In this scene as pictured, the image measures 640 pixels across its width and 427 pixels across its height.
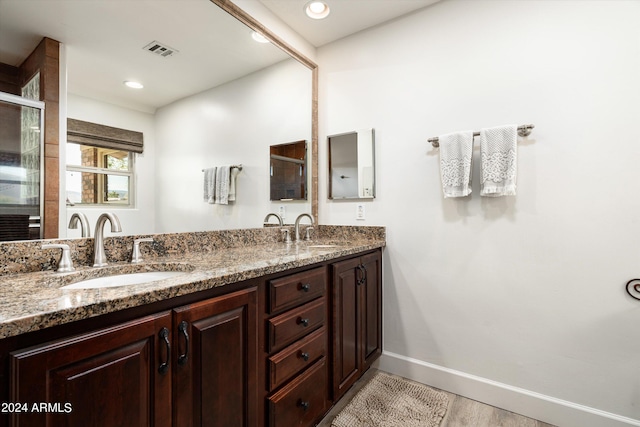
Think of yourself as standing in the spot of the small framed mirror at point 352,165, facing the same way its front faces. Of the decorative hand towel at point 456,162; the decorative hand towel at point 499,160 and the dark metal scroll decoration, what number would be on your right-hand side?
0

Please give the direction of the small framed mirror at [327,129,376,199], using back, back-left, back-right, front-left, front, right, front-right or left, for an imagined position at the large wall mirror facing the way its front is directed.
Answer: front-left

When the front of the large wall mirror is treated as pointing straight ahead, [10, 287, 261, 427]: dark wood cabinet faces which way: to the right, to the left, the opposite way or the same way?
the same way

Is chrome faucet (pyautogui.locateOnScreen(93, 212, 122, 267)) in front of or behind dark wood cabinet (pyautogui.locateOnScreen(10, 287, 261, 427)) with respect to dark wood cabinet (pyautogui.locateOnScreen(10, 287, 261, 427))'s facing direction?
behind

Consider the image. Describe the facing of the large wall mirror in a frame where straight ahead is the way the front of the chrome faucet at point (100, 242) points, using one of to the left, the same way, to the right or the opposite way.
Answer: the same way

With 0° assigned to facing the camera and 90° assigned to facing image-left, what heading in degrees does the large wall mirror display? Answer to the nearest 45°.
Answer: approximately 315°

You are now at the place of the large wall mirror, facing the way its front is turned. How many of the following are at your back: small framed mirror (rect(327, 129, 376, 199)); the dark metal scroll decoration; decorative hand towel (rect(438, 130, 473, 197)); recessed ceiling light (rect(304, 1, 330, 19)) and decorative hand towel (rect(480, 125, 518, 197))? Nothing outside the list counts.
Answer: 0

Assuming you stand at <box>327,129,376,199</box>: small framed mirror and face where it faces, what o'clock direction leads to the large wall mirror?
The large wall mirror is roughly at 12 o'clock from the small framed mirror.

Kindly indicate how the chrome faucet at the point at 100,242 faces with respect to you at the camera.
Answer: facing the viewer and to the right of the viewer

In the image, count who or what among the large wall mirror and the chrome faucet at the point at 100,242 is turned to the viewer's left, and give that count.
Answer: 0

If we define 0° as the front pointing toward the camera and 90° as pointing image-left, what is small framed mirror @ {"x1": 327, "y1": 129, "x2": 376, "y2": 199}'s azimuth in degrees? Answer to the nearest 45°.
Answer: approximately 45°

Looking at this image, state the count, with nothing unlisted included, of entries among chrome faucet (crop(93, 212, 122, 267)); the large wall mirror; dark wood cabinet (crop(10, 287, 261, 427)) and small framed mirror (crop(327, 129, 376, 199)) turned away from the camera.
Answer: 0

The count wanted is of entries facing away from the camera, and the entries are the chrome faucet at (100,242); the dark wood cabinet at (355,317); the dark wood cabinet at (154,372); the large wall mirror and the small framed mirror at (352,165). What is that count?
0

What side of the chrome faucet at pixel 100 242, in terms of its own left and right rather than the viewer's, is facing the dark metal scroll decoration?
front
